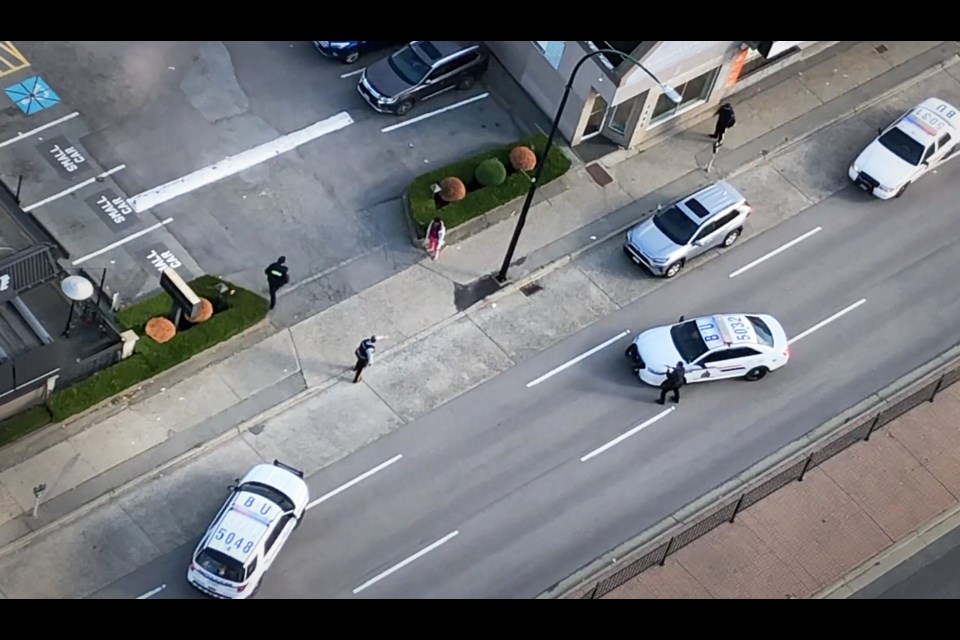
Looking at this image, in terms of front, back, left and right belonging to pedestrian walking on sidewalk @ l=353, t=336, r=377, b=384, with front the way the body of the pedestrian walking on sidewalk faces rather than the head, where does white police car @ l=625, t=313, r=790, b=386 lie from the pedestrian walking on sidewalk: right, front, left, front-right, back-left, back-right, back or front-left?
front-right

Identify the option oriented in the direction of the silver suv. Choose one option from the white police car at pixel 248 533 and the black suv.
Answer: the white police car

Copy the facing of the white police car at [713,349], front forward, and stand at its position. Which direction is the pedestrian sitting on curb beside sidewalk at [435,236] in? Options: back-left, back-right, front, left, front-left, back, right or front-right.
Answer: front

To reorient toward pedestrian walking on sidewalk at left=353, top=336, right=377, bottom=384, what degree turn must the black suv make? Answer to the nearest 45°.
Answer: approximately 45° to its left

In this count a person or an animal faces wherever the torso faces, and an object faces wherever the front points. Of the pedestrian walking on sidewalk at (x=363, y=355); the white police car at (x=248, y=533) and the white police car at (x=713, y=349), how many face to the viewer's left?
1

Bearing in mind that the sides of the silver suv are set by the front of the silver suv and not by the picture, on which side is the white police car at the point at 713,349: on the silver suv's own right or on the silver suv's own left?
on the silver suv's own left

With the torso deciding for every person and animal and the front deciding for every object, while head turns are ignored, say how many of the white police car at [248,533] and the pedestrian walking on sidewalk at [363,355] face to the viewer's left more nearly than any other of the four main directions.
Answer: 0

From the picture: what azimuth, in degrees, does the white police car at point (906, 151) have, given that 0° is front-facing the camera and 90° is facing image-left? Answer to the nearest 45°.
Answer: approximately 45°

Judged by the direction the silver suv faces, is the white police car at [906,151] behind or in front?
behind

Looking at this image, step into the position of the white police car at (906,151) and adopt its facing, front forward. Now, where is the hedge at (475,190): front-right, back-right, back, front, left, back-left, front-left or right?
front

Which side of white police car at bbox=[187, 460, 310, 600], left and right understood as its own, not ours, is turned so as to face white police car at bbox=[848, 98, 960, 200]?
front

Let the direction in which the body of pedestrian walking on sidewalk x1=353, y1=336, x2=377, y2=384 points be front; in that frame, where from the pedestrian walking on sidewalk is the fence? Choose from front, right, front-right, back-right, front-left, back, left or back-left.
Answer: front-right

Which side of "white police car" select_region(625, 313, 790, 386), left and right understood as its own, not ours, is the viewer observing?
left

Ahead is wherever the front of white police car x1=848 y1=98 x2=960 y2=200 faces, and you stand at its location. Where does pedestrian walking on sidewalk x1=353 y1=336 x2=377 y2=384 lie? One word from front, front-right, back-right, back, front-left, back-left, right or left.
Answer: front

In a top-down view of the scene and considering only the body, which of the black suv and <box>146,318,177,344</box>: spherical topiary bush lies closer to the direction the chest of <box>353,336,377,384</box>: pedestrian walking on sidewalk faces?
the black suv

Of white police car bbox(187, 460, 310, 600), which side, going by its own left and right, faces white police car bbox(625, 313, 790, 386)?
front

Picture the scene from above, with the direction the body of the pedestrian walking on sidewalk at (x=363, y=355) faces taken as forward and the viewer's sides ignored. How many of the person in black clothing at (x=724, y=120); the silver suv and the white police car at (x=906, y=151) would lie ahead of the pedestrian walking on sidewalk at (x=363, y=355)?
3
